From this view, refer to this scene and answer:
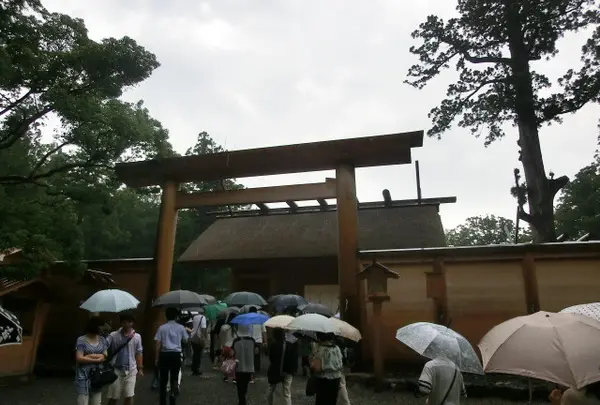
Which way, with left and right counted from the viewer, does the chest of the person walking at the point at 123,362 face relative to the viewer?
facing the viewer

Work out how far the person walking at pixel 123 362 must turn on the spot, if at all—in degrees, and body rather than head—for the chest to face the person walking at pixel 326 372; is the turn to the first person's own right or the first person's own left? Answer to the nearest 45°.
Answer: approximately 45° to the first person's own left

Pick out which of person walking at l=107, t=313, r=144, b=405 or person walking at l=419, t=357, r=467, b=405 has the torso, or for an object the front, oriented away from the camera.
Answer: person walking at l=419, t=357, r=467, b=405

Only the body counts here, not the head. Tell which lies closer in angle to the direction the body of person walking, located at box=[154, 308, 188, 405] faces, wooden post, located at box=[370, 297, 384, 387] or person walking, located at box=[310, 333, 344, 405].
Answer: the wooden post

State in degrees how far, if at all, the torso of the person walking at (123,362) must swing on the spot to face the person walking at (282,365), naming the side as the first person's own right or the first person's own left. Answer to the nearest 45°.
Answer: approximately 90° to the first person's own left

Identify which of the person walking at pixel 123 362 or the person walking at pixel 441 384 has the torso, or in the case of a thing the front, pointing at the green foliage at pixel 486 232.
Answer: the person walking at pixel 441 384

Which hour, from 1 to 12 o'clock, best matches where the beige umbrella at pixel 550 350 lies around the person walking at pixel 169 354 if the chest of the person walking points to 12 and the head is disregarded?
The beige umbrella is roughly at 5 o'clock from the person walking.

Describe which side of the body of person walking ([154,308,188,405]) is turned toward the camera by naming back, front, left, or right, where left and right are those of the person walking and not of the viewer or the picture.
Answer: back

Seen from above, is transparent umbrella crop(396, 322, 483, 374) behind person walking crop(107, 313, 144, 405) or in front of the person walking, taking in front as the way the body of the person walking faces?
in front

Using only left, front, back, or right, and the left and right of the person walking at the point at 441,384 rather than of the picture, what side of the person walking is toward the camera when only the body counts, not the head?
back

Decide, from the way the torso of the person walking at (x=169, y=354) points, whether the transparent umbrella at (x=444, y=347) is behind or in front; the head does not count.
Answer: behind

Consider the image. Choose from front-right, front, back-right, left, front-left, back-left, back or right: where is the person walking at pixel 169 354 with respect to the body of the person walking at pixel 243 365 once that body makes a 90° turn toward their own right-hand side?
back

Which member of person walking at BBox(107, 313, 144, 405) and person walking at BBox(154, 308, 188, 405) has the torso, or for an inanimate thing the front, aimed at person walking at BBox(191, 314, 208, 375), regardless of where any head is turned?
person walking at BBox(154, 308, 188, 405)

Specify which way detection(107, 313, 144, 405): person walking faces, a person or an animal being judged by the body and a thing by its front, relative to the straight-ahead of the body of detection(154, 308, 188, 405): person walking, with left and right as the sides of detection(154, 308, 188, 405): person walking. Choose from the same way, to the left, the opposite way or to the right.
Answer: the opposite way

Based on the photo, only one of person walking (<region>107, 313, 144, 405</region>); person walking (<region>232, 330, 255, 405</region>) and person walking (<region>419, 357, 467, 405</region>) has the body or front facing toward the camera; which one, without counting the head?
person walking (<region>107, 313, 144, 405</region>)

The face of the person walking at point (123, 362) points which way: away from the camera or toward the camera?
toward the camera

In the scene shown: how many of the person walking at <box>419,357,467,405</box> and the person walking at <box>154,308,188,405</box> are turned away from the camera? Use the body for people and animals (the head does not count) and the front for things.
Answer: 2
